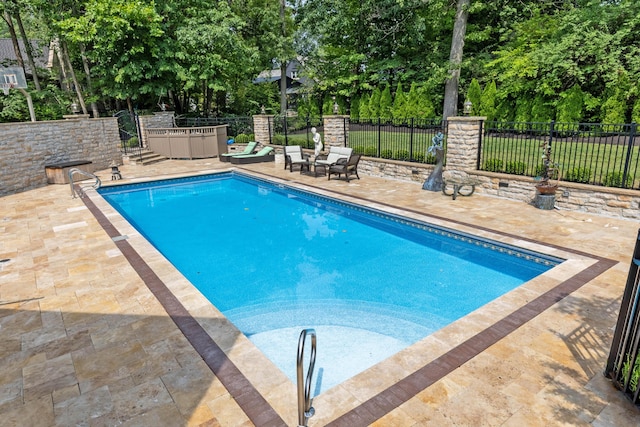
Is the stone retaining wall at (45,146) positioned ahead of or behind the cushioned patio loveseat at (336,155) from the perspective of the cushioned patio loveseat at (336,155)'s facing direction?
ahead

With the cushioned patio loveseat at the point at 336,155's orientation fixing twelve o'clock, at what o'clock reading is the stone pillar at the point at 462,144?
The stone pillar is roughly at 9 o'clock from the cushioned patio loveseat.

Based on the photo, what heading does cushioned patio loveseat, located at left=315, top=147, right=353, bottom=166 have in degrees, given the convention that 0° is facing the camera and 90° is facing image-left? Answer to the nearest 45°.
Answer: approximately 45°

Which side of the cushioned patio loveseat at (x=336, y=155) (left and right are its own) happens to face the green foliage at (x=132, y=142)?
right

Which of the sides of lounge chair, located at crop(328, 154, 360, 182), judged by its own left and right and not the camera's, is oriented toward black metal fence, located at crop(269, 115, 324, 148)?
right

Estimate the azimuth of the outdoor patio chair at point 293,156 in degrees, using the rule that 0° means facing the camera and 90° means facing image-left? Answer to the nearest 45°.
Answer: approximately 315°

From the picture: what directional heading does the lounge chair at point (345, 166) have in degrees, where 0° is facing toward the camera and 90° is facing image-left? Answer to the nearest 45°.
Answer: approximately 45°

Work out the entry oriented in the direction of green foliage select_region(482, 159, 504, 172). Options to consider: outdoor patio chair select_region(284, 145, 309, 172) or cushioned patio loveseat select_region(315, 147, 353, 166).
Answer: the outdoor patio chair

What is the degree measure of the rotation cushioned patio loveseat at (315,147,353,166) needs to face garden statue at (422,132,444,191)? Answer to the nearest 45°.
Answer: approximately 90° to its left

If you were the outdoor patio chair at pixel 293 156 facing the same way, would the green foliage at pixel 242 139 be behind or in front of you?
behind

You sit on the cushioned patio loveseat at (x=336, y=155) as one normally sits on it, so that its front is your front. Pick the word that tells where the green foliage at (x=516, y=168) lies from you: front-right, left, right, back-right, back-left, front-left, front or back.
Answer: left

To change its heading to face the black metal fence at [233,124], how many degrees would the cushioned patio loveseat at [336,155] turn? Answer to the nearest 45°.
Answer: approximately 90° to its right
